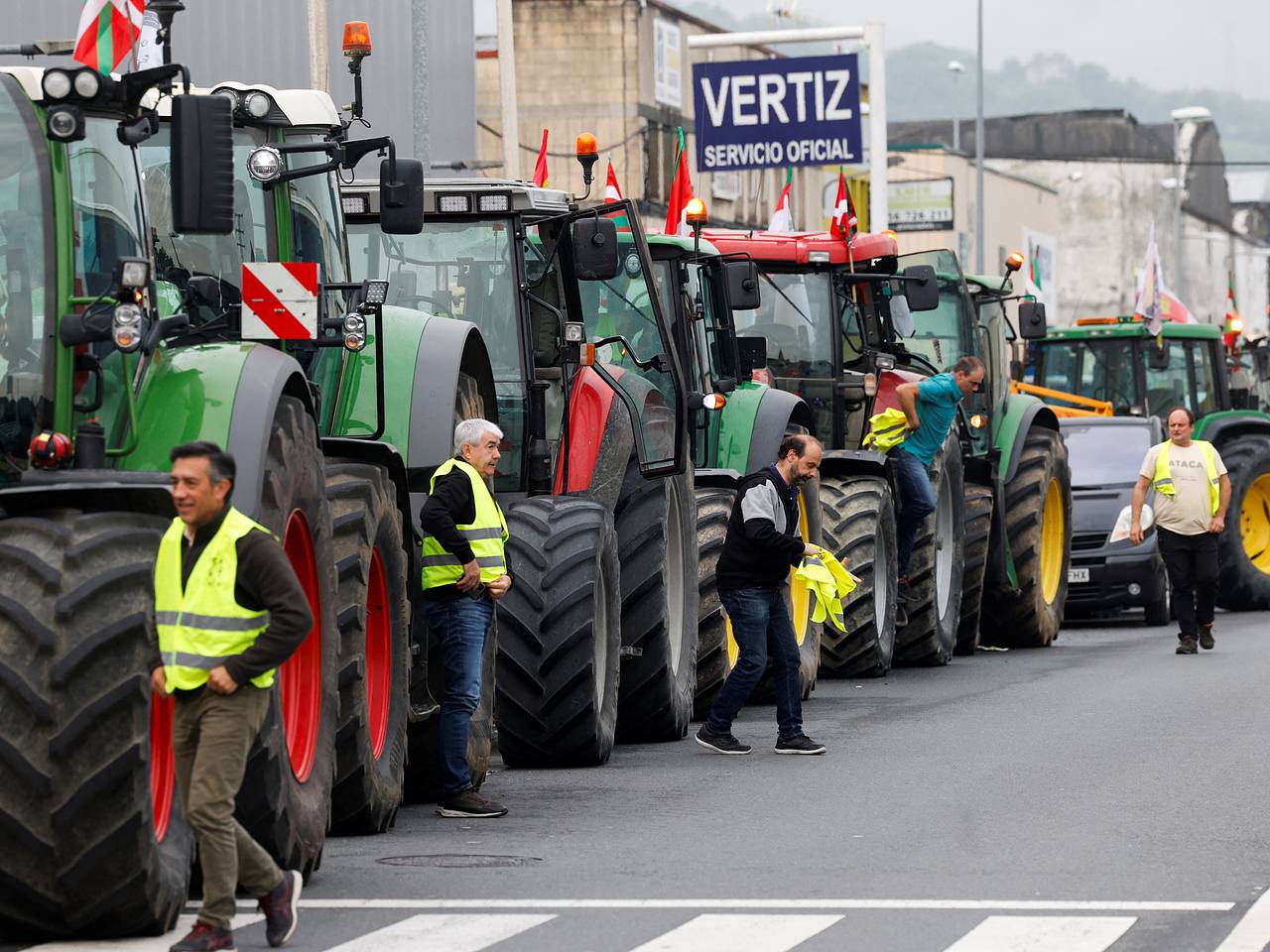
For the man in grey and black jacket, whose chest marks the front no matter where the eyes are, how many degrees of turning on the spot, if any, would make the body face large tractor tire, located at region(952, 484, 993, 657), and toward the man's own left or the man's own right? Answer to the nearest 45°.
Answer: approximately 90° to the man's own left

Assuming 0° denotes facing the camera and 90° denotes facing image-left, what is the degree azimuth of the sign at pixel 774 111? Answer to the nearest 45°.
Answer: approximately 0°

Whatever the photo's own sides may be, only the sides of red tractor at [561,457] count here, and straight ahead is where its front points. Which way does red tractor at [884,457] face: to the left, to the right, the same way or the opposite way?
the same way

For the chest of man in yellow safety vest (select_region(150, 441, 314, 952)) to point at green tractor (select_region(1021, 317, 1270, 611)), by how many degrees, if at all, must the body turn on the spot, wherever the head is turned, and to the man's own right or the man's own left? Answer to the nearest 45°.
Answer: approximately 180°

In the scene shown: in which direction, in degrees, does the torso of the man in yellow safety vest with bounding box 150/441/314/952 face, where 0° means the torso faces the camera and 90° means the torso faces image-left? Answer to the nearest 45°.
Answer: approximately 45°

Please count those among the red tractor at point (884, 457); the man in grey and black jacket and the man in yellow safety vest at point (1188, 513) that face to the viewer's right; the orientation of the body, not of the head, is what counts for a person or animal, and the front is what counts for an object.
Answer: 1

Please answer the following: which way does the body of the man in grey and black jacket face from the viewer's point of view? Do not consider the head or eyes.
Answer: to the viewer's right

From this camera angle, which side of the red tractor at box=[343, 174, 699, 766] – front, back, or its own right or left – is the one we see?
front

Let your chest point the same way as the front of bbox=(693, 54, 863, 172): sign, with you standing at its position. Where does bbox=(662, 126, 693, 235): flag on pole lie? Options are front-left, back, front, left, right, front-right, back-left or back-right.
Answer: front

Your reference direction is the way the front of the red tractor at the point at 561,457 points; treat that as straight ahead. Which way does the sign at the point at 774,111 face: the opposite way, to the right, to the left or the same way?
the same way

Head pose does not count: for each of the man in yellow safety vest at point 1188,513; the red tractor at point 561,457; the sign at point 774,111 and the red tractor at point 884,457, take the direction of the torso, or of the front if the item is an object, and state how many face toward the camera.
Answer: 4

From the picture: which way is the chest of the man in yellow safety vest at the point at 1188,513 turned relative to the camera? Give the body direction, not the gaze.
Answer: toward the camera

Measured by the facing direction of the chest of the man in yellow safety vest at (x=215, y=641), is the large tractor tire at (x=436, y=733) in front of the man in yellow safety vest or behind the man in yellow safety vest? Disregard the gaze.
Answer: behind
